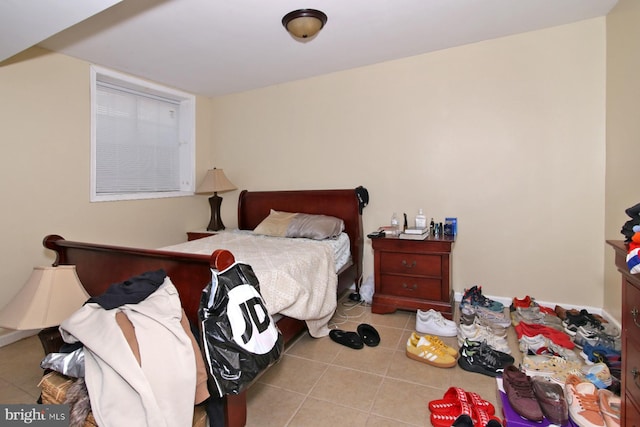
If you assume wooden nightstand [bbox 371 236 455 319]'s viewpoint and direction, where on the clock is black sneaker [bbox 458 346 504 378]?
The black sneaker is roughly at 11 o'clock from the wooden nightstand.

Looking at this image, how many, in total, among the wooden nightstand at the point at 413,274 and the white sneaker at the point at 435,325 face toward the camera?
1

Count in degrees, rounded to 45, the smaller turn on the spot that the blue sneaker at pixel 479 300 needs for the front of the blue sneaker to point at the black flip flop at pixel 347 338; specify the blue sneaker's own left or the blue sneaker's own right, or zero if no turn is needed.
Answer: approximately 90° to the blue sneaker's own right

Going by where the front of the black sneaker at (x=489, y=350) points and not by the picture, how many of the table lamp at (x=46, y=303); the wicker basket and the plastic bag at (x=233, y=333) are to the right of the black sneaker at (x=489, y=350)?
3

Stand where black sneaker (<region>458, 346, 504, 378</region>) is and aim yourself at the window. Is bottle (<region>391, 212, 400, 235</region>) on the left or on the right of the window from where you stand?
right
